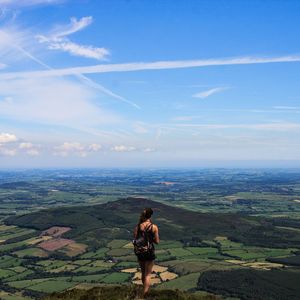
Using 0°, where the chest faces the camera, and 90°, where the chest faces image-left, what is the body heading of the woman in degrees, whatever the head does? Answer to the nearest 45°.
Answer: approximately 180°
